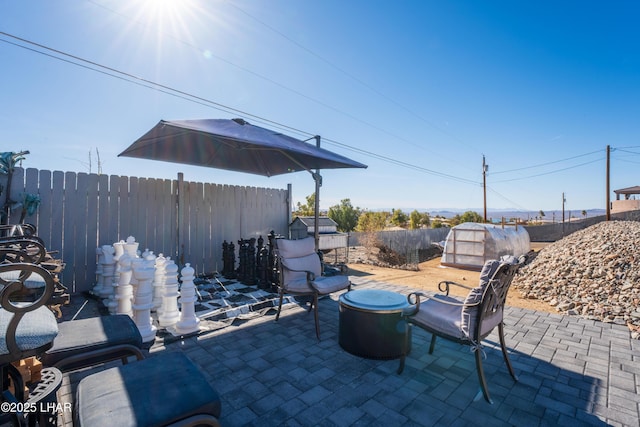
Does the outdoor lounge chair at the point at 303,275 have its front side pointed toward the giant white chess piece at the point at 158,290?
no

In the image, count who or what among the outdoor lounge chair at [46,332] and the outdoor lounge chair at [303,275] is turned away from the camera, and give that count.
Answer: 0

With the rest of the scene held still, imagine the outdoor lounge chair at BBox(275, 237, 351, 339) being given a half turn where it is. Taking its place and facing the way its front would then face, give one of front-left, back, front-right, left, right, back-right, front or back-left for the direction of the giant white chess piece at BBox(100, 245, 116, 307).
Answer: front-left

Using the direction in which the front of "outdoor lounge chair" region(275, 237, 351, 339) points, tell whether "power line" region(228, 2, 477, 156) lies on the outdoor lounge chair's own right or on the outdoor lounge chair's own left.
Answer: on the outdoor lounge chair's own left

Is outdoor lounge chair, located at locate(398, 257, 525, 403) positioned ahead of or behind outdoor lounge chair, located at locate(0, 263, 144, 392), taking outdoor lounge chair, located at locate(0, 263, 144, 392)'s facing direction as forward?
ahead

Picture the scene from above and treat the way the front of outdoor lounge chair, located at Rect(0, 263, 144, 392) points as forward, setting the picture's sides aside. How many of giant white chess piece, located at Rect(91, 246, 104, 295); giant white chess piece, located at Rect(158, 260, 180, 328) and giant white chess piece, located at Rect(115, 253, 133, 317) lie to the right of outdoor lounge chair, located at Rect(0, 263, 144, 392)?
0

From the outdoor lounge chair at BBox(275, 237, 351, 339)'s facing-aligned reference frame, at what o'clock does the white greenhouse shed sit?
The white greenhouse shed is roughly at 9 o'clock from the outdoor lounge chair.

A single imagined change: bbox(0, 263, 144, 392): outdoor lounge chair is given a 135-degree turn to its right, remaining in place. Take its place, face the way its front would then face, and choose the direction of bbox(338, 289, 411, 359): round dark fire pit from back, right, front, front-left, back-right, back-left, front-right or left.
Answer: back-left

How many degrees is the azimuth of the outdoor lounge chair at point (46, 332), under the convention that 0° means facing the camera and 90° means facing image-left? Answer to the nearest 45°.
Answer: approximately 270°

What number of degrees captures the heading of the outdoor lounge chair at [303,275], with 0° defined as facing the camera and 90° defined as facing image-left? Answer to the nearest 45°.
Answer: approximately 315°

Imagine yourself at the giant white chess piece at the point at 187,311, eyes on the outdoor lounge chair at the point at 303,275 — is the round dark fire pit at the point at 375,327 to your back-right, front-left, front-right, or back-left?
front-right

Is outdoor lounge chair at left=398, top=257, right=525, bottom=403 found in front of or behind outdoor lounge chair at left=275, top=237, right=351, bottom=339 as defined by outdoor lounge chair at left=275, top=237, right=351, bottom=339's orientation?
in front

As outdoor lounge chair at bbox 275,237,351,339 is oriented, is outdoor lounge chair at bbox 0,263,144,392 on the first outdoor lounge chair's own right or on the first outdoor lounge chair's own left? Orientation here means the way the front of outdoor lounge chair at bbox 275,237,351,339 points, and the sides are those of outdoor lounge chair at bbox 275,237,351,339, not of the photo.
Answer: on the first outdoor lounge chair's own right

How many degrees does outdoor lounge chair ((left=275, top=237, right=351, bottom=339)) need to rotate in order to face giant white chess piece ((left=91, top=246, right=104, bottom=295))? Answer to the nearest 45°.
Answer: approximately 135° to its right

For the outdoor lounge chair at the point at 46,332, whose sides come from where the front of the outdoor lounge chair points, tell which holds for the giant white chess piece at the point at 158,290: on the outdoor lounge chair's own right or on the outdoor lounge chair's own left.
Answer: on the outdoor lounge chair's own left

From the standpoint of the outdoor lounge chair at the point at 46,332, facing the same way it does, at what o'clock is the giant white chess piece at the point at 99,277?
The giant white chess piece is roughly at 9 o'clock from the outdoor lounge chair.

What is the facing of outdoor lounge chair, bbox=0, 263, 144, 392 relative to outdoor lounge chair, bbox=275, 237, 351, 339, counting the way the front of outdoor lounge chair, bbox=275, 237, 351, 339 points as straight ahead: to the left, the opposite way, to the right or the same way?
to the left
